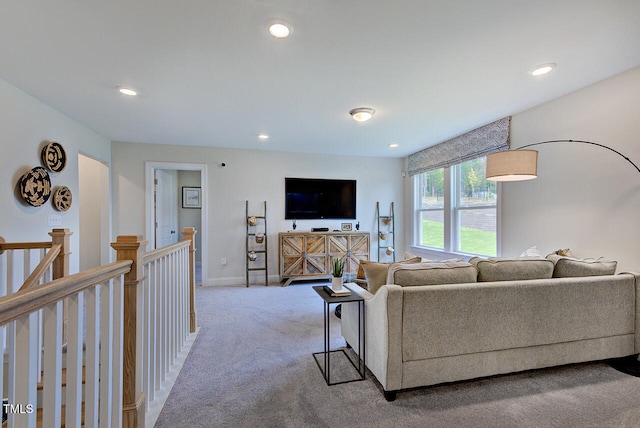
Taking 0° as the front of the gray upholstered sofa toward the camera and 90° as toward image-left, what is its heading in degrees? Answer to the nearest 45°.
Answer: approximately 135°

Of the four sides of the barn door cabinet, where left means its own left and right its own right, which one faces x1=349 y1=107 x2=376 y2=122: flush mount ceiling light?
front

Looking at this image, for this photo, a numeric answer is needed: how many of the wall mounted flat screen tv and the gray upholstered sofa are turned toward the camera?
1

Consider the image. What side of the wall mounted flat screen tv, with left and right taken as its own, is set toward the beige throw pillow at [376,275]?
front

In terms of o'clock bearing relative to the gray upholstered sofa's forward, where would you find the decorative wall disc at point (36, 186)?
The decorative wall disc is roughly at 10 o'clock from the gray upholstered sofa.

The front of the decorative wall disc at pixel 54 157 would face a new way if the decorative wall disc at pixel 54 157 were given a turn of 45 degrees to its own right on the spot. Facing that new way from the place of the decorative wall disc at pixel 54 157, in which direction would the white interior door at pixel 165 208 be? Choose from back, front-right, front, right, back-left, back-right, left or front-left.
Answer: back-left

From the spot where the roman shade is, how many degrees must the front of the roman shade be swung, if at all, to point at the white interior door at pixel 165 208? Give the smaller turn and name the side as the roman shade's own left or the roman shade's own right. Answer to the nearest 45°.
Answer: approximately 45° to the roman shade's own right

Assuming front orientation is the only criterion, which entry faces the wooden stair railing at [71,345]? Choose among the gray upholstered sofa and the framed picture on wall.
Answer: the framed picture on wall

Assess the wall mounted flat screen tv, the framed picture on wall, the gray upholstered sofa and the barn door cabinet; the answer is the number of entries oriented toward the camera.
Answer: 3

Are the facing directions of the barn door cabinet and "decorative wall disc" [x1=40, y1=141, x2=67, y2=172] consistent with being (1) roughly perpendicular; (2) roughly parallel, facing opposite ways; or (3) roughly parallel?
roughly perpendicular

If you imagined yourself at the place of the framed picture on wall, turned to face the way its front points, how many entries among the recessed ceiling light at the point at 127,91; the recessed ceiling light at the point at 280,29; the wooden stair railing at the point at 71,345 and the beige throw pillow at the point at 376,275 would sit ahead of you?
4

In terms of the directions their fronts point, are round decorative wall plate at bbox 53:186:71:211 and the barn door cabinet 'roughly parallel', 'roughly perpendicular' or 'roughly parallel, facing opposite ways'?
roughly perpendicular

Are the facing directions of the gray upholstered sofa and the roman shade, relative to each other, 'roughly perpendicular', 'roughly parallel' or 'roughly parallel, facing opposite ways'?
roughly perpendicular

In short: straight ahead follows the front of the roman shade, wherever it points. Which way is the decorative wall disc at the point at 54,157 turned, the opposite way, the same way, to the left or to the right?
the opposite way

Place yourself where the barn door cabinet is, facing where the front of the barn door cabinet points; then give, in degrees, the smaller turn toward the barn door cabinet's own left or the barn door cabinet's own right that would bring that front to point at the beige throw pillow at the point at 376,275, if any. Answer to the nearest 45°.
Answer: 0° — it already faces it
